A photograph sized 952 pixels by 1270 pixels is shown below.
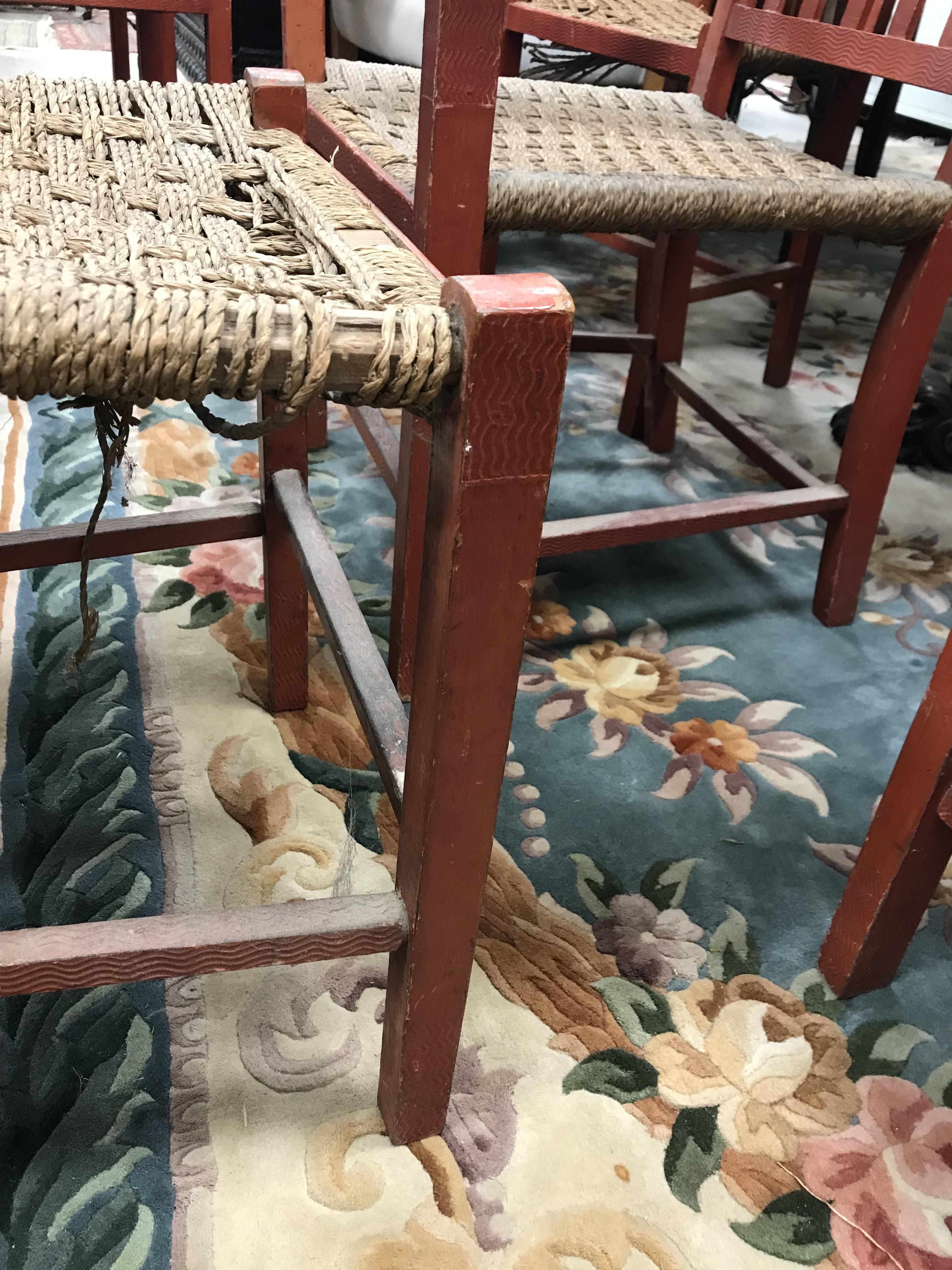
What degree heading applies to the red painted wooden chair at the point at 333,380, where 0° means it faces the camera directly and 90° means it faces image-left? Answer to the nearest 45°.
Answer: approximately 270°

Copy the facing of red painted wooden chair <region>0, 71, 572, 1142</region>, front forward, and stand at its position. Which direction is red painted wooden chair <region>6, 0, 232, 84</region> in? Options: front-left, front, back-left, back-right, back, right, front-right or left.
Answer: left

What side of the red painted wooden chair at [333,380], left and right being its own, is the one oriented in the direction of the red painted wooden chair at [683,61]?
left

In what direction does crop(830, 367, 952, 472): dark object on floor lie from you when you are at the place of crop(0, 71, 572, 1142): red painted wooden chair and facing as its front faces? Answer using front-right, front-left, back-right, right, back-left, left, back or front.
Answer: front-left

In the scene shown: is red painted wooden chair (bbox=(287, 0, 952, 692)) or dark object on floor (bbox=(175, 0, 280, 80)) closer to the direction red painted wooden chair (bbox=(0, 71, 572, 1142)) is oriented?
the red painted wooden chair

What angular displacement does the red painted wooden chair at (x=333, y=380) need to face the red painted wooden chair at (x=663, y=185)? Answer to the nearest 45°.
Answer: approximately 45° to its left
